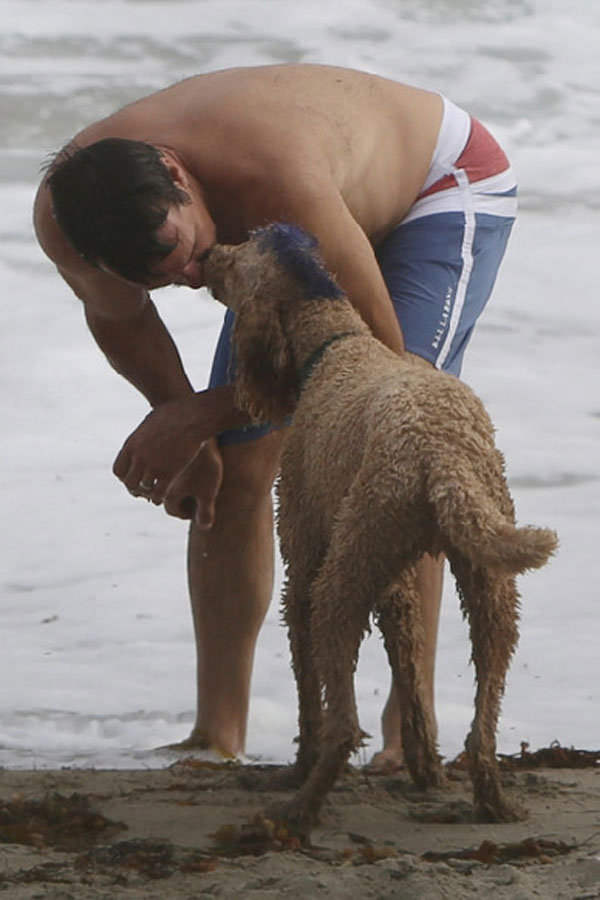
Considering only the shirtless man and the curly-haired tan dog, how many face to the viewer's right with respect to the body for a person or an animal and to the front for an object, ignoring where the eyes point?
0

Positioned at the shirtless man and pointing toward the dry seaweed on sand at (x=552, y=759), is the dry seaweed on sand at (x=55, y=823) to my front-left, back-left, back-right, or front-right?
back-right

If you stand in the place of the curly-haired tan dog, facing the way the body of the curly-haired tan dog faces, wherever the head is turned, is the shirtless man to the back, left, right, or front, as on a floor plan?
front

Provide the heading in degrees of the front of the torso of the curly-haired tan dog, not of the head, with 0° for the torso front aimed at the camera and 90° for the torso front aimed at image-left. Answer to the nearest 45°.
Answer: approximately 135°

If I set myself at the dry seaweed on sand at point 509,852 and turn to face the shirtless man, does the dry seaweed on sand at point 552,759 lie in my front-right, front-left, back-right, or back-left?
front-right

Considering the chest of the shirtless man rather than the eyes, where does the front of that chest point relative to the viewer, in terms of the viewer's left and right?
facing the viewer and to the left of the viewer

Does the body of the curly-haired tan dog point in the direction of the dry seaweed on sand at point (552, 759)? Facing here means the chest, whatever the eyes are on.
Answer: no

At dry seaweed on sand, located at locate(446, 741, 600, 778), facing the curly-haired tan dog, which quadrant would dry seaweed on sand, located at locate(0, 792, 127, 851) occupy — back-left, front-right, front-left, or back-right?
front-right

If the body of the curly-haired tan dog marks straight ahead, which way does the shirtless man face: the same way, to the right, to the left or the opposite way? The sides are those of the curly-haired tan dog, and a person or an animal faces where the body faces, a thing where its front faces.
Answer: to the left
